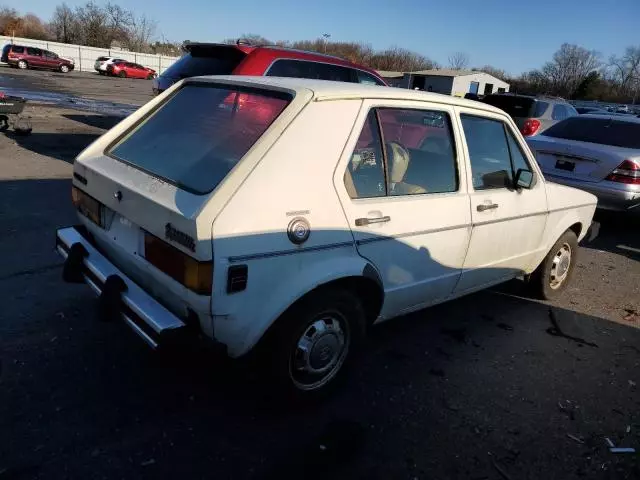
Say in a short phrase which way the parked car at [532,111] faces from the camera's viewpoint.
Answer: facing away from the viewer and to the right of the viewer

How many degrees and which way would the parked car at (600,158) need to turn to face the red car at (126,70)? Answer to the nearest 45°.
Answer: approximately 90° to its left

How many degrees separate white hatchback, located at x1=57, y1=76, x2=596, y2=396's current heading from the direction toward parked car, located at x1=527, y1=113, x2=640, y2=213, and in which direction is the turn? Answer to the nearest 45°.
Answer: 0° — it already faces it

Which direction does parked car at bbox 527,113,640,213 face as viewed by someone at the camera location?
facing away from the viewer and to the right of the viewer

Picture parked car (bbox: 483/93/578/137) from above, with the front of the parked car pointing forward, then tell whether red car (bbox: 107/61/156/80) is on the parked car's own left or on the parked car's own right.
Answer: on the parked car's own left

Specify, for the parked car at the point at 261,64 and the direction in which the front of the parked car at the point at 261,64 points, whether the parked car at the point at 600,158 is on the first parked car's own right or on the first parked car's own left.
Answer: on the first parked car's own right

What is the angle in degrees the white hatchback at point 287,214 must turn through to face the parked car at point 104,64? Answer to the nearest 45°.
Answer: approximately 90° to its left

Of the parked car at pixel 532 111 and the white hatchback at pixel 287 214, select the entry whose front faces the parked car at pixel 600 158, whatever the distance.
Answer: the white hatchback

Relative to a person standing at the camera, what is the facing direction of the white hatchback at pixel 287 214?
facing away from the viewer and to the right of the viewer

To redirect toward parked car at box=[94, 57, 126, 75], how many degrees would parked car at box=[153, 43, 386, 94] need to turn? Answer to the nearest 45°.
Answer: approximately 45° to its left

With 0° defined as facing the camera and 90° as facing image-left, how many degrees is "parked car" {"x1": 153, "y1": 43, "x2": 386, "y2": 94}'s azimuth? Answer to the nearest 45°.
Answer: approximately 225°

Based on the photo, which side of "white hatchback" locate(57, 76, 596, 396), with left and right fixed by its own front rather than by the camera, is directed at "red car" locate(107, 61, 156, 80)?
left

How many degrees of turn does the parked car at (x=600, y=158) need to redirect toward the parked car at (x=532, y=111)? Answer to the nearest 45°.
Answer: approximately 45° to its left

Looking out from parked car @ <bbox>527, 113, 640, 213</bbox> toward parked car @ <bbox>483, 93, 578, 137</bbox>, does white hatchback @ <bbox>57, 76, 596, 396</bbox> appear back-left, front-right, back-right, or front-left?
back-left
